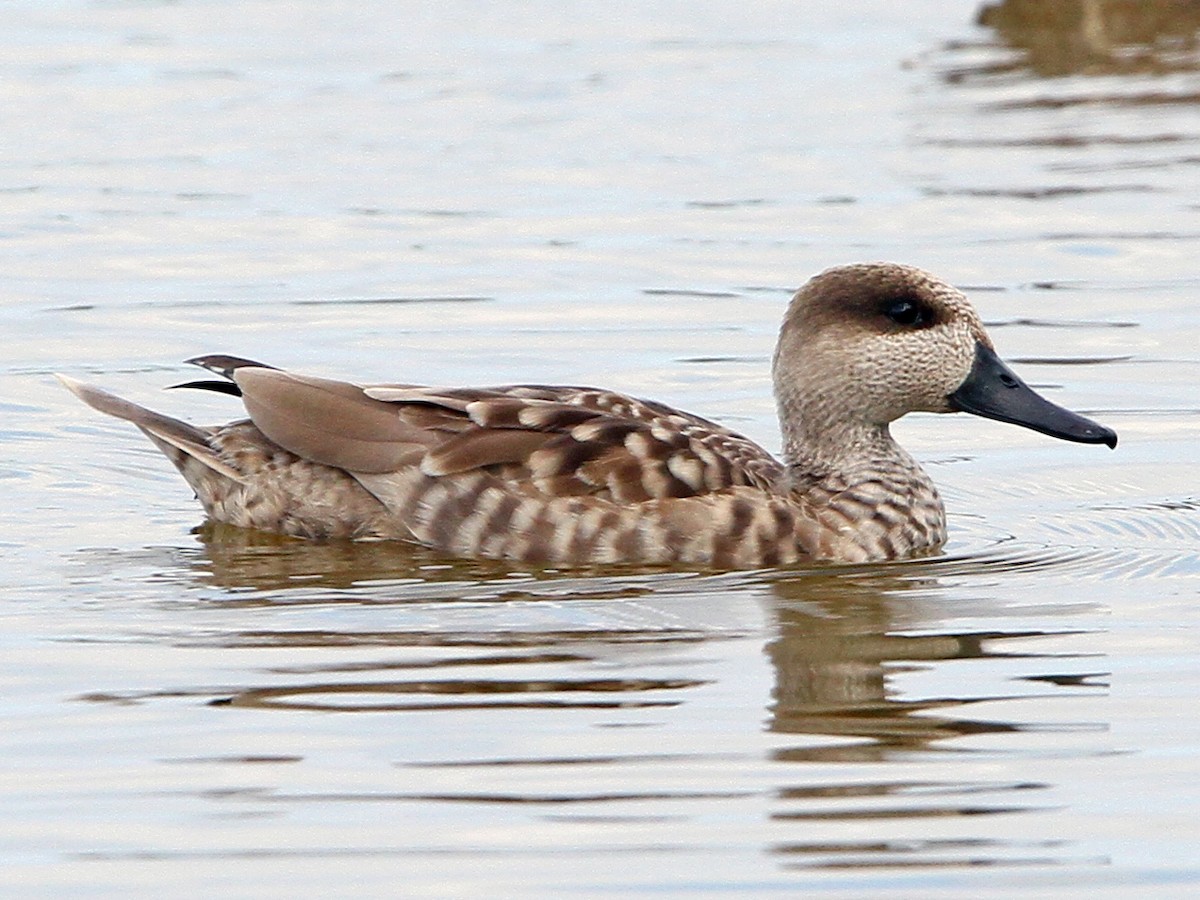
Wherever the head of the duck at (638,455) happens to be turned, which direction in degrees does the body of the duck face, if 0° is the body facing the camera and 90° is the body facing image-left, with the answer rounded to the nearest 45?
approximately 270°
